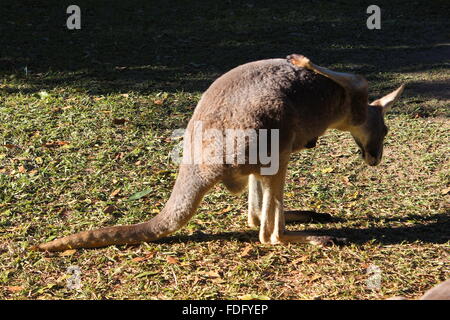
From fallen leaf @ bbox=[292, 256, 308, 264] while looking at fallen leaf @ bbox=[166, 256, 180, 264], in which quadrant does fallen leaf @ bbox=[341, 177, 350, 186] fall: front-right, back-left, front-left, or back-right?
back-right

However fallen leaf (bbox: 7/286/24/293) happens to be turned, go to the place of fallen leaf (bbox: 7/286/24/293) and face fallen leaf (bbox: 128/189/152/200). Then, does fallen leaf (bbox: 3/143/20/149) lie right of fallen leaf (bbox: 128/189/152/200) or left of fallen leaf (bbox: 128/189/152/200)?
left

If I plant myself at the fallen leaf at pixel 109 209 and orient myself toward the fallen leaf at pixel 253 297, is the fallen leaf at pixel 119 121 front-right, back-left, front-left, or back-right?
back-left

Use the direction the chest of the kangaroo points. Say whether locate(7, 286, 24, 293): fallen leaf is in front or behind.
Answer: behind

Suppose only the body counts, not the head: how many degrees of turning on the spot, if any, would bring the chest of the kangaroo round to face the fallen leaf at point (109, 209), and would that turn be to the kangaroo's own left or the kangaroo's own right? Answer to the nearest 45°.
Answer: approximately 135° to the kangaroo's own left

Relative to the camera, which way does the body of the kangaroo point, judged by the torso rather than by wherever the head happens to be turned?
to the viewer's right

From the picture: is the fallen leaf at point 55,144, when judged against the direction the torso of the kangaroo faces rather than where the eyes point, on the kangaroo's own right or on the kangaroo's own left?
on the kangaroo's own left
